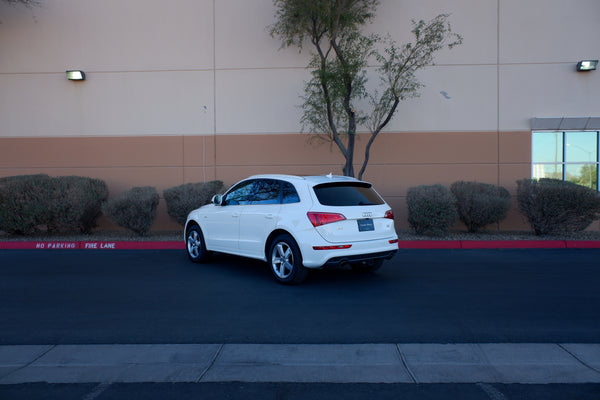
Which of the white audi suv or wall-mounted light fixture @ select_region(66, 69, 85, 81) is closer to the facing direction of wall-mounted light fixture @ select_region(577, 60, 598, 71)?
the white audi suv

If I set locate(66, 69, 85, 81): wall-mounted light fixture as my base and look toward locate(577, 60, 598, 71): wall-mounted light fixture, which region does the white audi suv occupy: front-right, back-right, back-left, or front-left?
front-right

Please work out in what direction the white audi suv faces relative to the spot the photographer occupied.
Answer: facing away from the viewer and to the left of the viewer

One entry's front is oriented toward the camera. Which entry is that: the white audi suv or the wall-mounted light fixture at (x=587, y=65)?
the wall-mounted light fixture

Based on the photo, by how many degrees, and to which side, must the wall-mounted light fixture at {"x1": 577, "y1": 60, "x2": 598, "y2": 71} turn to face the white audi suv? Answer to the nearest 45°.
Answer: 0° — it already faces it

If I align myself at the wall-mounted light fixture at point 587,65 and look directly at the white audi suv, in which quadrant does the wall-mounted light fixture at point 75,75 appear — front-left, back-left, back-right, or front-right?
front-right

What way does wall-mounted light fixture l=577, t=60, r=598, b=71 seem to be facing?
toward the camera

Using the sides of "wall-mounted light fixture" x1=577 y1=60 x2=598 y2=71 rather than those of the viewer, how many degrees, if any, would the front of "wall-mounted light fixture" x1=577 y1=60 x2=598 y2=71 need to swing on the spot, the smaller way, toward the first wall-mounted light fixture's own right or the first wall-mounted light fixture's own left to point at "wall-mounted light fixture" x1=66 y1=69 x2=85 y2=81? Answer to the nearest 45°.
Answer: approximately 45° to the first wall-mounted light fixture's own right

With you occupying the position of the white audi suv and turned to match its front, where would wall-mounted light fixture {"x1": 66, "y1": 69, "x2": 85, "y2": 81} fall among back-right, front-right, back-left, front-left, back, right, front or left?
front

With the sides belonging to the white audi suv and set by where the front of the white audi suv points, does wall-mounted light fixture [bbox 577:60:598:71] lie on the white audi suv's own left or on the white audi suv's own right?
on the white audi suv's own right

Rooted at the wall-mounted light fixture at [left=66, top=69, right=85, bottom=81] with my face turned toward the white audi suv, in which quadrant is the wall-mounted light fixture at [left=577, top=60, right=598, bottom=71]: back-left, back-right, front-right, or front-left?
front-left

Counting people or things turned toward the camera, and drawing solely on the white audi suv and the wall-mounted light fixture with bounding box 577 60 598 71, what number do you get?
1
